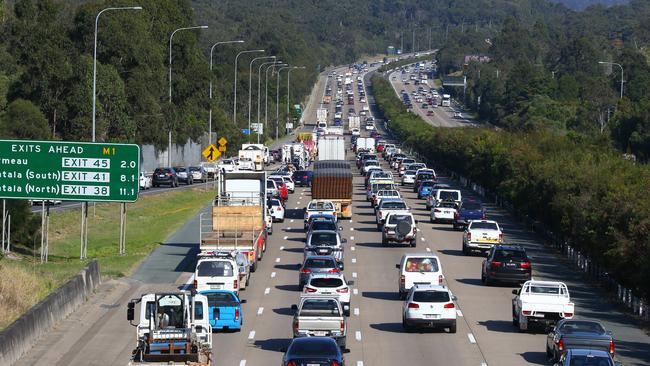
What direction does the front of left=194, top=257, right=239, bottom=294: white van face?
away from the camera

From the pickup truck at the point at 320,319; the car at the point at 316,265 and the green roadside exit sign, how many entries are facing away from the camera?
2

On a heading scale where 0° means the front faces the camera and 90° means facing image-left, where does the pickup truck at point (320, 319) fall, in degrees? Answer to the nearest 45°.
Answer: approximately 180°

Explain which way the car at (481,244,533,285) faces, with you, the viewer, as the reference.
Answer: facing away from the viewer

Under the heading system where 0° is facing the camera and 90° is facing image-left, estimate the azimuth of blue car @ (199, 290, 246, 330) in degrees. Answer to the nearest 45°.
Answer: approximately 180°

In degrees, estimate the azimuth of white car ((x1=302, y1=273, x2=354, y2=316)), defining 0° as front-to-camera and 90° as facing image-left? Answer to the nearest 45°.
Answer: approximately 180°

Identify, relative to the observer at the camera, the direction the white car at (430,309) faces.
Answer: facing away from the viewer

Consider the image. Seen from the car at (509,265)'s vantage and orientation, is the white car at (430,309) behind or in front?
behind

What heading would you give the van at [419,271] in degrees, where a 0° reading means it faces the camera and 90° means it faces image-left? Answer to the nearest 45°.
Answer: approximately 180°

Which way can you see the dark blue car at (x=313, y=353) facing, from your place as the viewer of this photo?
facing away from the viewer

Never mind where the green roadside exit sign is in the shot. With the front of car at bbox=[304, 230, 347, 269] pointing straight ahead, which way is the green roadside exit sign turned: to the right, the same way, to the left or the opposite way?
the opposite way

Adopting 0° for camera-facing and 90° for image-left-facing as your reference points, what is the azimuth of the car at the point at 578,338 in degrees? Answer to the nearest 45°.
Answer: approximately 180°
